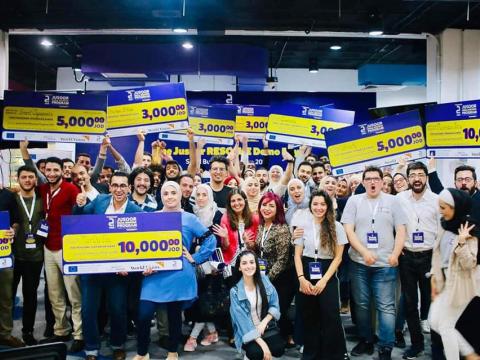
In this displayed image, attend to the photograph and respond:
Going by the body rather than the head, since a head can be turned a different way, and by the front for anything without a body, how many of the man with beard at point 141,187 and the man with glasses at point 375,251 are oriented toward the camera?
2

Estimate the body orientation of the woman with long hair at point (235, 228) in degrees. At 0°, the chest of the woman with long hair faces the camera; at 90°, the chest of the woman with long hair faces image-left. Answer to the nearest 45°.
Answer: approximately 0°

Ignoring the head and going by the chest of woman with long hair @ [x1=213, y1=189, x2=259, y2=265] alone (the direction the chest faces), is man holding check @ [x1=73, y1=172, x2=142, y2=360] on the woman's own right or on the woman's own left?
on the woman's own right

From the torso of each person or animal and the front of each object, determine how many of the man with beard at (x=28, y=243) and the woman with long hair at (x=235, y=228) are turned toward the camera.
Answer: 2

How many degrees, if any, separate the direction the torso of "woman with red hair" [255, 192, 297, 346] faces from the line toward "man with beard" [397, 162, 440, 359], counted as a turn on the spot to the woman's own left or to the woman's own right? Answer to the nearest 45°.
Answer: approximately 135° to the woman's own left

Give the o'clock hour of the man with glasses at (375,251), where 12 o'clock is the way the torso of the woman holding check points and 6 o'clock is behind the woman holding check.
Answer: The man with glasses is roughly at 9 o'clock from the woman holding check.
